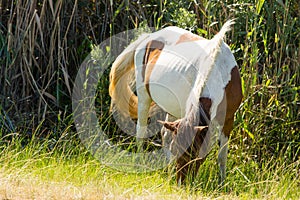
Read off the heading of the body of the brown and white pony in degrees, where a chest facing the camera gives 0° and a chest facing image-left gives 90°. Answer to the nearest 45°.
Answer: approximately 315°
